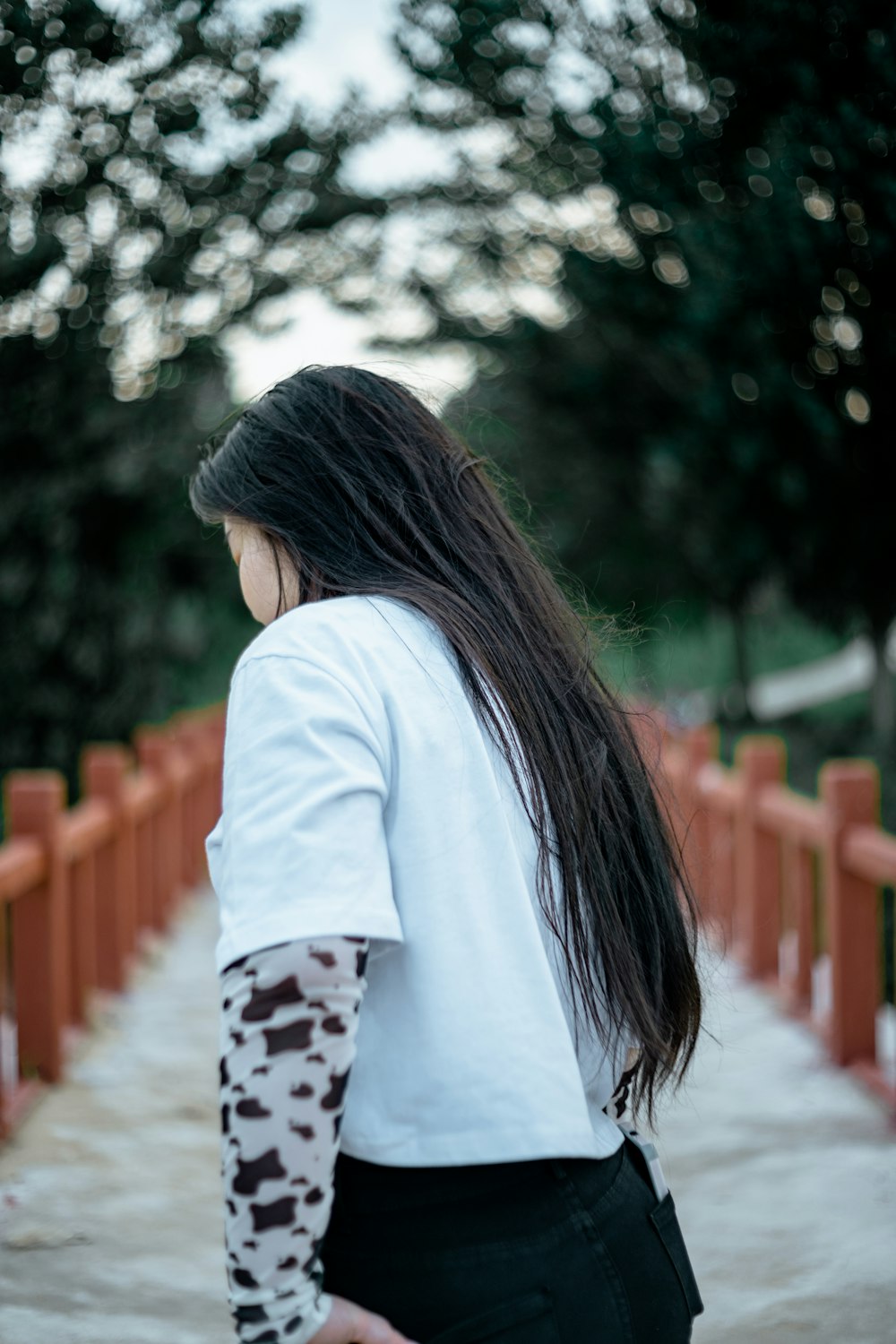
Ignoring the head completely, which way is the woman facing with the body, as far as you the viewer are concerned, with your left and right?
facing away from the viewer and to the left of the viewer

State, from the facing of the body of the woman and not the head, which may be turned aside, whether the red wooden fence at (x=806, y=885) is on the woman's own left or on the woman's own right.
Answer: on the woman's own right

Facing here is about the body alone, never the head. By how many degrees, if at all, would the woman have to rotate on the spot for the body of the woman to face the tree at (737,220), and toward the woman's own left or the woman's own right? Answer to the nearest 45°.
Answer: approximately 45° to the woman's own right
